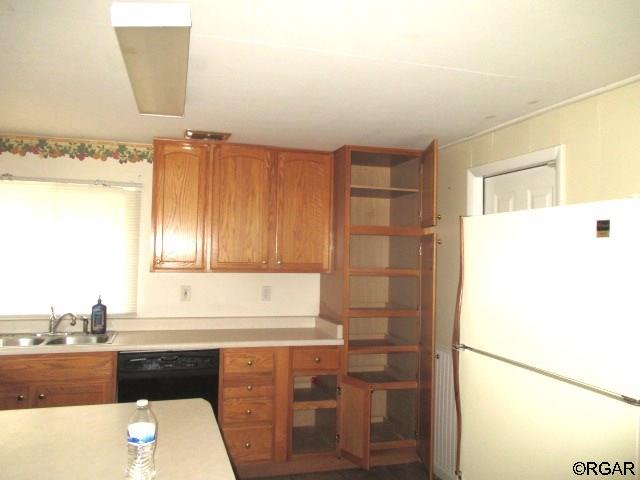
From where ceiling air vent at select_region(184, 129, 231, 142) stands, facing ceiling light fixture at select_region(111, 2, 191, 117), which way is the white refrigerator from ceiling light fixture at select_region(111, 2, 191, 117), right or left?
left

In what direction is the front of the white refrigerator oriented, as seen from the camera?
facing the viewer and to the left of the viewer

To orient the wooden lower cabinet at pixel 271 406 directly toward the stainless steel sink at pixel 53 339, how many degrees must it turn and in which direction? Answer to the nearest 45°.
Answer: approximately 90° to its right

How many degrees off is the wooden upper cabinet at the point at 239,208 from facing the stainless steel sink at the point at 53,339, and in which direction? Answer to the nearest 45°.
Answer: approximately 90° to its right

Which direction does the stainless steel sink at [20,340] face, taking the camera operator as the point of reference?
facing the viewer

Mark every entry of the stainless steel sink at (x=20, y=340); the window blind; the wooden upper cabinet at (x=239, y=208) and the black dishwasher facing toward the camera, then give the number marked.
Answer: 4

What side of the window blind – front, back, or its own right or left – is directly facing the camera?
front

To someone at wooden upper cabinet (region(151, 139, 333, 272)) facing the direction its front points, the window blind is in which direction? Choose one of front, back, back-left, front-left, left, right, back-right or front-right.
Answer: right

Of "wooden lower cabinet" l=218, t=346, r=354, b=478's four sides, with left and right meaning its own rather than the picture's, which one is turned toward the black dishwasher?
right

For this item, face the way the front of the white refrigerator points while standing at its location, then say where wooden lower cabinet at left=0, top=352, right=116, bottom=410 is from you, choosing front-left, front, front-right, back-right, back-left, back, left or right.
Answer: front-right

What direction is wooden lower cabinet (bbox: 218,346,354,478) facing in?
toward the camera

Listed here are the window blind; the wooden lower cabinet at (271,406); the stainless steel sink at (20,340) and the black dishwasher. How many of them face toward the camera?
4

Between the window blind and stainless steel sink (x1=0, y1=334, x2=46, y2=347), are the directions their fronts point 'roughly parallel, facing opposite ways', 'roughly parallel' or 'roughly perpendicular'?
roughly parallel

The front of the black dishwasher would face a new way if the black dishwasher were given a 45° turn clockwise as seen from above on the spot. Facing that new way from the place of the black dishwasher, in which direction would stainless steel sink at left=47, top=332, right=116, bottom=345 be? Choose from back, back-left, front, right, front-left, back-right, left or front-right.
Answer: right
